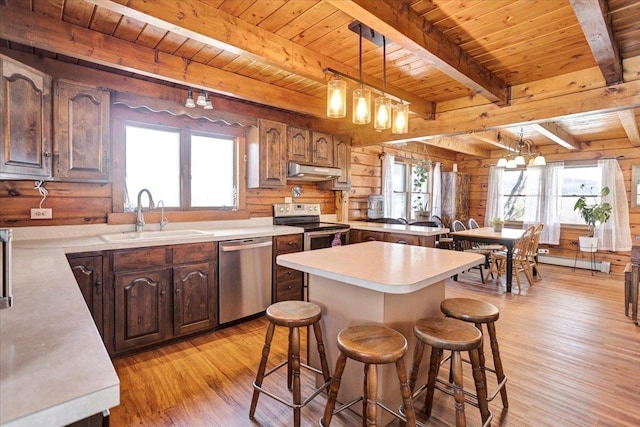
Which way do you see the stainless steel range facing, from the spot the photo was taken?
facing the viewer and to the right of the viewer

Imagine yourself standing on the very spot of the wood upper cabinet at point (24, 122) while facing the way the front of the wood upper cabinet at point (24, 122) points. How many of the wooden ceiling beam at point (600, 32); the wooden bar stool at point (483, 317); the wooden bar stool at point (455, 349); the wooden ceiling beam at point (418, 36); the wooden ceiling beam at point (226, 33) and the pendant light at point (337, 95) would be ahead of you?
6

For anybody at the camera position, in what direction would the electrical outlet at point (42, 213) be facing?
facing the viewer

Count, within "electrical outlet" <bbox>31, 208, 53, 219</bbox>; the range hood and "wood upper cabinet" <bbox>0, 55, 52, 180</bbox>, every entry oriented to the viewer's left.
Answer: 0

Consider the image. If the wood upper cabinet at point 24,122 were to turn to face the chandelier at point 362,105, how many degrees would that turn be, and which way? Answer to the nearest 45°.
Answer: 0° — it already faces it

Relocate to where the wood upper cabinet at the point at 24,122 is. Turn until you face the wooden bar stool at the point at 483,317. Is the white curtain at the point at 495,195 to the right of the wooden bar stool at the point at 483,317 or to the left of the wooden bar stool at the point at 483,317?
left

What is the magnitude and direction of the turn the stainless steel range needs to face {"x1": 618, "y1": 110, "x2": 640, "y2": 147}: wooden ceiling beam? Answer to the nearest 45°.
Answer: approximately 45° to its left

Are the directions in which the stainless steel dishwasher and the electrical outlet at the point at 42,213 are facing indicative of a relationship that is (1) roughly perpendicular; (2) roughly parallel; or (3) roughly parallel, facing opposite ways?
roughly parallel

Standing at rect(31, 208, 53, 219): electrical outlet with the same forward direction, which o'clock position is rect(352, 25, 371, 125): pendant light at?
The pendant light is roughly at 11 o'clock from the electrical outlet.

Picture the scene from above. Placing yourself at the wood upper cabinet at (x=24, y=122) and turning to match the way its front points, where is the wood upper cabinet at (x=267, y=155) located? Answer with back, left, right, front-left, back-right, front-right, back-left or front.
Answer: front-left

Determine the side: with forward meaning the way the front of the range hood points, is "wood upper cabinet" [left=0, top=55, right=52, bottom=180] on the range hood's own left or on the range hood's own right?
on the range hood's own right

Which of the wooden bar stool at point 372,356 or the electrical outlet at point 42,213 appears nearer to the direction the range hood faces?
the wooden bar stool

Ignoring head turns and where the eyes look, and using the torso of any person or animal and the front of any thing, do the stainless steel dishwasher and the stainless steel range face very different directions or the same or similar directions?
same or similar directions
